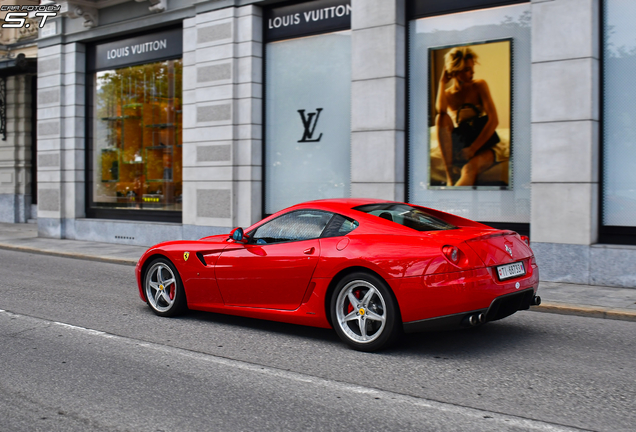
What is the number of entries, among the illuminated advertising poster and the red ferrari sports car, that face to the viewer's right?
0

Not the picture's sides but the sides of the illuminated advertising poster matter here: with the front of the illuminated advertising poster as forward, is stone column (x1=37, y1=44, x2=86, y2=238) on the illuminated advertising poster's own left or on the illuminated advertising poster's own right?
on the illuminated advertising poster's own right

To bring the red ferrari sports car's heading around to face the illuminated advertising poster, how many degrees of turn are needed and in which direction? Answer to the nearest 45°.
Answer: approximately 45° to its right

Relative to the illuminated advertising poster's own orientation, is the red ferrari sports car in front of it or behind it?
in front

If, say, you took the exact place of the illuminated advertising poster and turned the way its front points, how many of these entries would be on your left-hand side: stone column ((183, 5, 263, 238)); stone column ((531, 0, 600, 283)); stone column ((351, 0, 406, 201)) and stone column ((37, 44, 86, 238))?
1

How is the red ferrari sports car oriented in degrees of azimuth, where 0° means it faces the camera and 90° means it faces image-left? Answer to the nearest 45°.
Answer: approximately 135°

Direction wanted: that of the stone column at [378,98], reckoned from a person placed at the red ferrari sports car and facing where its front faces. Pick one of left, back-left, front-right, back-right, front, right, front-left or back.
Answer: front-right

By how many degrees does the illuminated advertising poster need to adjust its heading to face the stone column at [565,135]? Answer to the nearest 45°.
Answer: approximately 90° to its left

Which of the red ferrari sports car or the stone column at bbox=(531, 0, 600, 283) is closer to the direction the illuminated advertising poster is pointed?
the red ferrari sports car

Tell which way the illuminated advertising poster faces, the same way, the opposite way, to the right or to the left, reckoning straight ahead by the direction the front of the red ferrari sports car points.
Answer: to the left

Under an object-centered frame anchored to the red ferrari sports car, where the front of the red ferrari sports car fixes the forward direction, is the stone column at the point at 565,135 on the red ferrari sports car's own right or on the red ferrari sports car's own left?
on the red ferrari sports car's own right

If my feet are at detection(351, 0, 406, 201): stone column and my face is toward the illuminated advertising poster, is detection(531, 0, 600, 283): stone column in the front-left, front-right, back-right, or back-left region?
front-right

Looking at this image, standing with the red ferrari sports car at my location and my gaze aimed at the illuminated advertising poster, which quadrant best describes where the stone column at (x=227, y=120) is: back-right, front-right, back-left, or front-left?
front-left

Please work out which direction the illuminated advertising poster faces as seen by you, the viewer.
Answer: facing the viewer and to the left of the viewer
